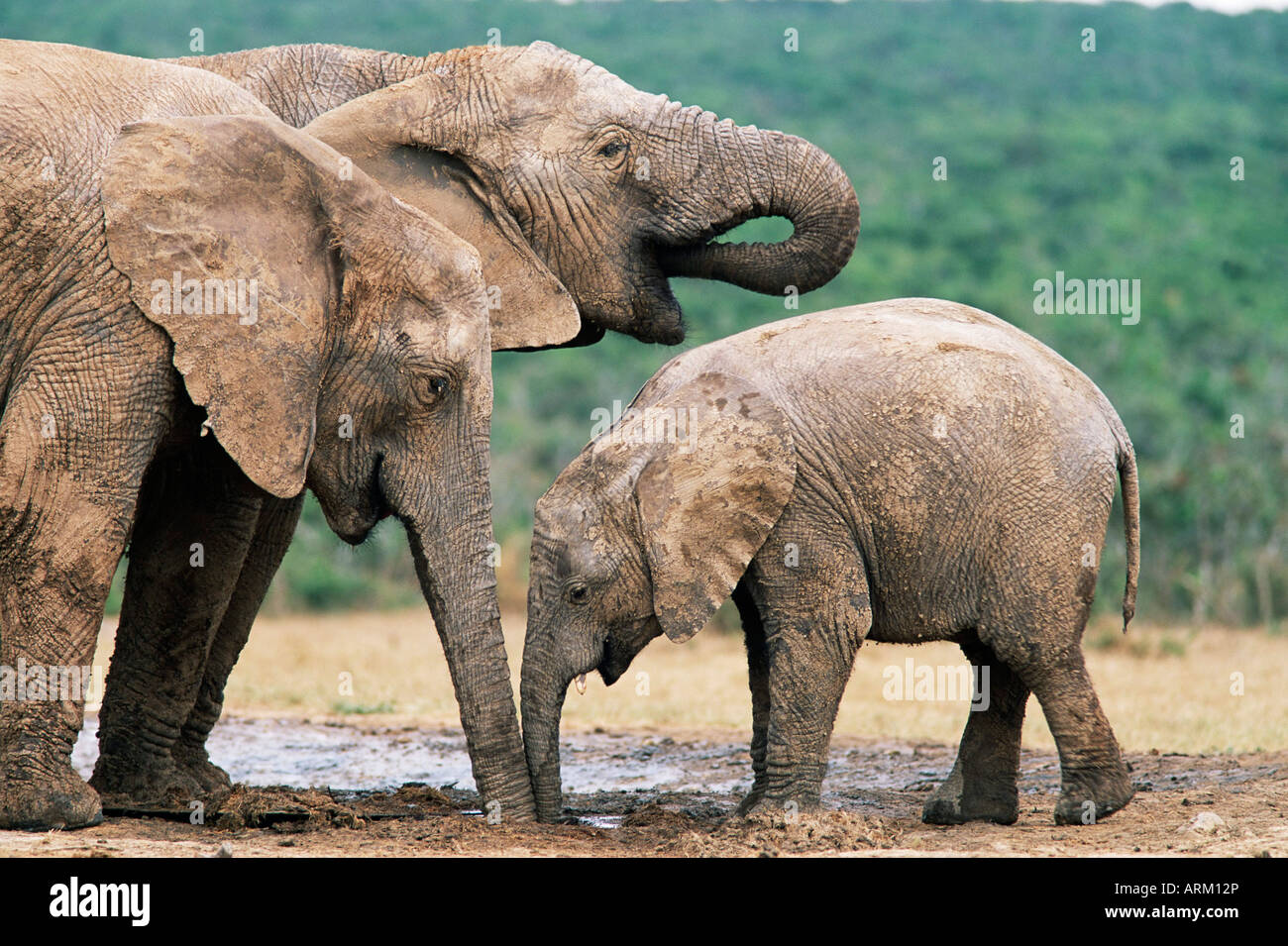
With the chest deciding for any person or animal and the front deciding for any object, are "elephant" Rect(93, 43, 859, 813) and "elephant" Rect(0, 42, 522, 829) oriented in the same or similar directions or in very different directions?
same or similar directions

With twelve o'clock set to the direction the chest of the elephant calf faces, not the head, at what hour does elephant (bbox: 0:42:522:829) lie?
The elephant is roughly at 11 o'clock from the elephant calf.

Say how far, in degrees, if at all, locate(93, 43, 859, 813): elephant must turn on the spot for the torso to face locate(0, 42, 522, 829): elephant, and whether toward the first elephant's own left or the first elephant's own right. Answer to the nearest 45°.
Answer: approximately 135° to the first elephant's own right

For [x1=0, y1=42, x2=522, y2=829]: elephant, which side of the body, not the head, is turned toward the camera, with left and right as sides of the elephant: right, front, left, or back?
right

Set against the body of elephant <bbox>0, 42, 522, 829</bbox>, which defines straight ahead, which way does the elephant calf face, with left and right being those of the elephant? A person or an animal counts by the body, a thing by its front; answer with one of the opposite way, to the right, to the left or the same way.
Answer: the opposite way

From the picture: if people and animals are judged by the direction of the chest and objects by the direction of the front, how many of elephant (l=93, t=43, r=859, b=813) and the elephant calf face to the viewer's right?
1

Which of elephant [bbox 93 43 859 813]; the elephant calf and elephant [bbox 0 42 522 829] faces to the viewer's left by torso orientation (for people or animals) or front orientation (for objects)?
the elephant calf

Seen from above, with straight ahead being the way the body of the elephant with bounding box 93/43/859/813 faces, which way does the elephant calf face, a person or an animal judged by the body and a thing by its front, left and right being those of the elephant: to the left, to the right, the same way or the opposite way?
the opposite way

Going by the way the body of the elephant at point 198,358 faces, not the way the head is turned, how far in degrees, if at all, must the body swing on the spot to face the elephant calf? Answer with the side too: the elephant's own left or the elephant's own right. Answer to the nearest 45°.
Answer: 0° — it already faces it

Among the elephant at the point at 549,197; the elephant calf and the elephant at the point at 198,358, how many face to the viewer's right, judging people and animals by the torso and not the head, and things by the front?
2

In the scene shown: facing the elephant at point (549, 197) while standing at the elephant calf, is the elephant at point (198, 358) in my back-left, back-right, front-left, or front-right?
front-left

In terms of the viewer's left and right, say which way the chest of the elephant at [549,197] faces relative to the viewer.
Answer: facing to the right of the viewer

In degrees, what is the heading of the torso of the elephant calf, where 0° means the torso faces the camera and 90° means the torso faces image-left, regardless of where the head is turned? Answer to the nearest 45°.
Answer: approximately 90°

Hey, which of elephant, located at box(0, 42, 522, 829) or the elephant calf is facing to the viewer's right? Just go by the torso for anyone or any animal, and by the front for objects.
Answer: the elephant

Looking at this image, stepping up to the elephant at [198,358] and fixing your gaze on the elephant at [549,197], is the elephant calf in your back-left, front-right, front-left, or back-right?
front-right
